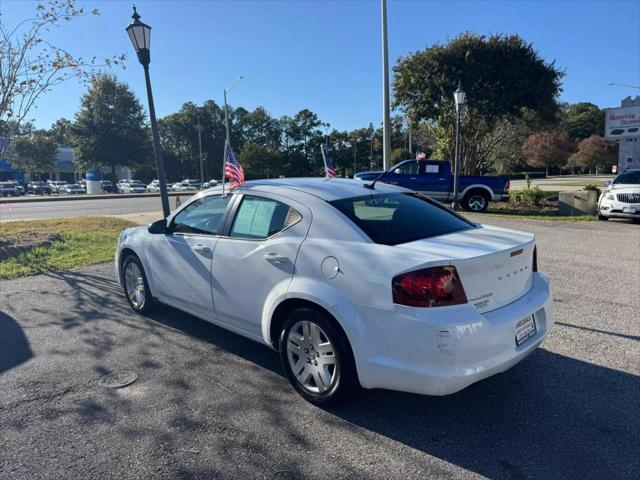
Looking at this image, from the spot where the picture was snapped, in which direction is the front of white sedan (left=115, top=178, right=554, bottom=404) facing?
facing away from the viewer and to the left of the viewer

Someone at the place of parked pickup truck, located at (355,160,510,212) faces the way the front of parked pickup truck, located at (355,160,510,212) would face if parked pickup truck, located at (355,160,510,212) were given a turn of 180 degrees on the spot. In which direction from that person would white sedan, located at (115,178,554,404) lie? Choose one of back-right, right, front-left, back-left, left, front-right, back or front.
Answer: right

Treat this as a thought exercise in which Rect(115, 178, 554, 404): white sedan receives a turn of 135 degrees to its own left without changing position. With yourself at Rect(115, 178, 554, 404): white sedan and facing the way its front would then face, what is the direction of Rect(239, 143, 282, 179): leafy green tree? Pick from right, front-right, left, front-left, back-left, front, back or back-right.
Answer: back

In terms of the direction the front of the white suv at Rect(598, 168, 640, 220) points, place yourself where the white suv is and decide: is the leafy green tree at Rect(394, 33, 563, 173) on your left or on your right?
on your right

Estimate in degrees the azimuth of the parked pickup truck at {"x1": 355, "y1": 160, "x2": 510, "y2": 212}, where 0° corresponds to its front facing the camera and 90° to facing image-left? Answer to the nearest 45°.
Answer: approximately 90°

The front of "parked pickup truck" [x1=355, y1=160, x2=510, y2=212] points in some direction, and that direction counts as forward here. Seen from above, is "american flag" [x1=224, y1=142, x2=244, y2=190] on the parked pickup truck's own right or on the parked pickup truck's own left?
on the parked pickup truck's own left

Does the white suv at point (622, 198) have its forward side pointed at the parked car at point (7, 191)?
no

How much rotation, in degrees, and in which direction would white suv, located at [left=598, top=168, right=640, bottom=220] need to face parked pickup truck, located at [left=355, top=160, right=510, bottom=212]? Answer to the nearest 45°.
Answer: approximately 45° to its right

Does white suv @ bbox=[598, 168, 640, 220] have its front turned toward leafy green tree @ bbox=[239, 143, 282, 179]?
no

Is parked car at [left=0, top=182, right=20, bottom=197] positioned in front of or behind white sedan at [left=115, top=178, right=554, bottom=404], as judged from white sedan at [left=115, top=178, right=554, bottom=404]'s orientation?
in front

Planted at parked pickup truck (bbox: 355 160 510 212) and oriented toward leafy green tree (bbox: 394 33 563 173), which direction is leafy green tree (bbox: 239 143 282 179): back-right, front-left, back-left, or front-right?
front-left

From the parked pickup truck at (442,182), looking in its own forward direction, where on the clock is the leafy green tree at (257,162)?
The leafy green tree is roughly at 2 o'clock from the parked pickup truck.

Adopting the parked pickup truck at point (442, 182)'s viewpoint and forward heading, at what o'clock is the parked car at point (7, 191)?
the parked car at point (7, 191) is roughly at 1 o'clock from the parked pickup truck at point (442, 182).

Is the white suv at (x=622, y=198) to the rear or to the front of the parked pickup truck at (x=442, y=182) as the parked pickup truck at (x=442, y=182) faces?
to the rear

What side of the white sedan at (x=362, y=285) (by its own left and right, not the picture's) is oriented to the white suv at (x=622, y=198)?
right
